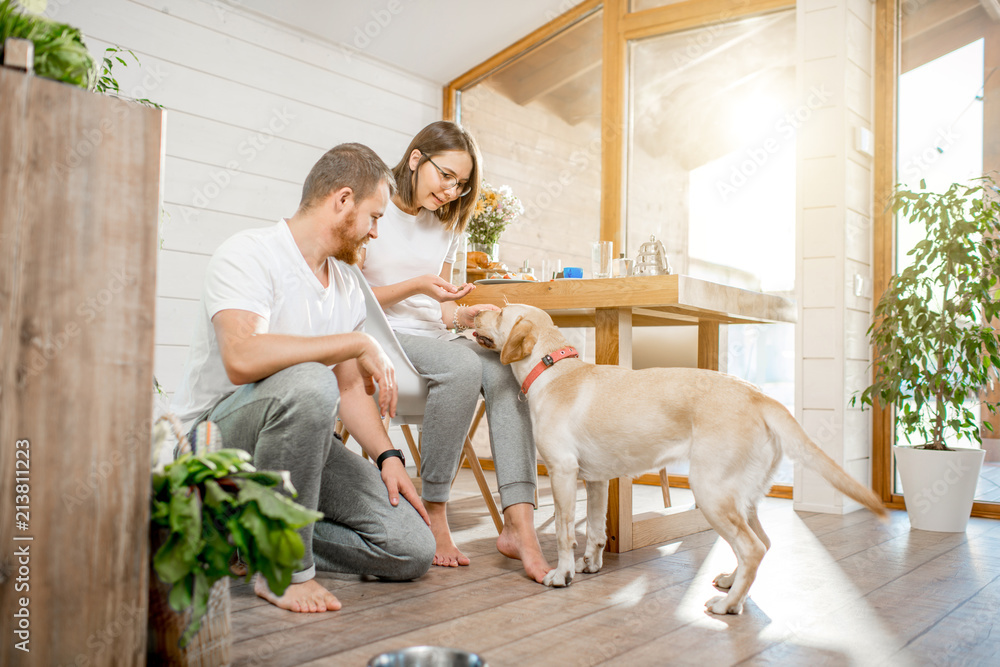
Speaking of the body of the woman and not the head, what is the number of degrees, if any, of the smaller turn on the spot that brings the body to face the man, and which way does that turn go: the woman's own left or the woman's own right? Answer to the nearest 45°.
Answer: approximately 90° to the woman's own right

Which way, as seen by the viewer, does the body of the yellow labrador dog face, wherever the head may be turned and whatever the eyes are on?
to the viewer's left

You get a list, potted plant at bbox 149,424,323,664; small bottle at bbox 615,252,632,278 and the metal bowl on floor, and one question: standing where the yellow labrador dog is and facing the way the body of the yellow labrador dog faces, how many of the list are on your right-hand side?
1

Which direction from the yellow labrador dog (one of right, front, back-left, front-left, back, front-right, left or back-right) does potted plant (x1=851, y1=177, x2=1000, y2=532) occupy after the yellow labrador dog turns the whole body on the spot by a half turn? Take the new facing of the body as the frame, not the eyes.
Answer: front-left

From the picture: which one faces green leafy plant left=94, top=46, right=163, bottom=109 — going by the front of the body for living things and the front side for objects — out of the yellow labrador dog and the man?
the yellow labrador dog

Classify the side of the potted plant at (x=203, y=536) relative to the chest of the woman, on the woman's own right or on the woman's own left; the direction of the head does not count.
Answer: on the woman's own right

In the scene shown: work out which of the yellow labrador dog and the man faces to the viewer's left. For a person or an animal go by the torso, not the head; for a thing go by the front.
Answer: the yellow labrador dog

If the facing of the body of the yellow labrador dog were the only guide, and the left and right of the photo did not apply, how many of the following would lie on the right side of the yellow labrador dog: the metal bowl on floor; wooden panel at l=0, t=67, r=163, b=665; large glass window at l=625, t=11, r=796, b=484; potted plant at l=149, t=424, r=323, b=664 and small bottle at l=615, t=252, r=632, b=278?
2

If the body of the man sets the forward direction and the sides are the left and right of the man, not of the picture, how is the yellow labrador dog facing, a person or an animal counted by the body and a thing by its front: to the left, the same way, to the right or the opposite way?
the opposite way

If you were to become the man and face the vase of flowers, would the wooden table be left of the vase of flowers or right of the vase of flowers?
right

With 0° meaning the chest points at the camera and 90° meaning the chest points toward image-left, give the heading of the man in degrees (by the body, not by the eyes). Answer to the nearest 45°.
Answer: approximately 315°

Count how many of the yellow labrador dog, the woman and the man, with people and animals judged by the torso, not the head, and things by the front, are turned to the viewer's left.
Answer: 1

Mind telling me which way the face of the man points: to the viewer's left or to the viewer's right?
to the viewer's right

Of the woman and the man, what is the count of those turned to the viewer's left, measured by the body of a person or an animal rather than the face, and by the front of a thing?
0

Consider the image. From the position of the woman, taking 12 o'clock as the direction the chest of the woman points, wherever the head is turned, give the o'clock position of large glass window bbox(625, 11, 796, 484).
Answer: The large glass window is roughly at 9 o'clock from the woman.

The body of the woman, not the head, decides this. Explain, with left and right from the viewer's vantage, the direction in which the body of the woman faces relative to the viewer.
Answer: facing the viewer and to the right of the viewer
